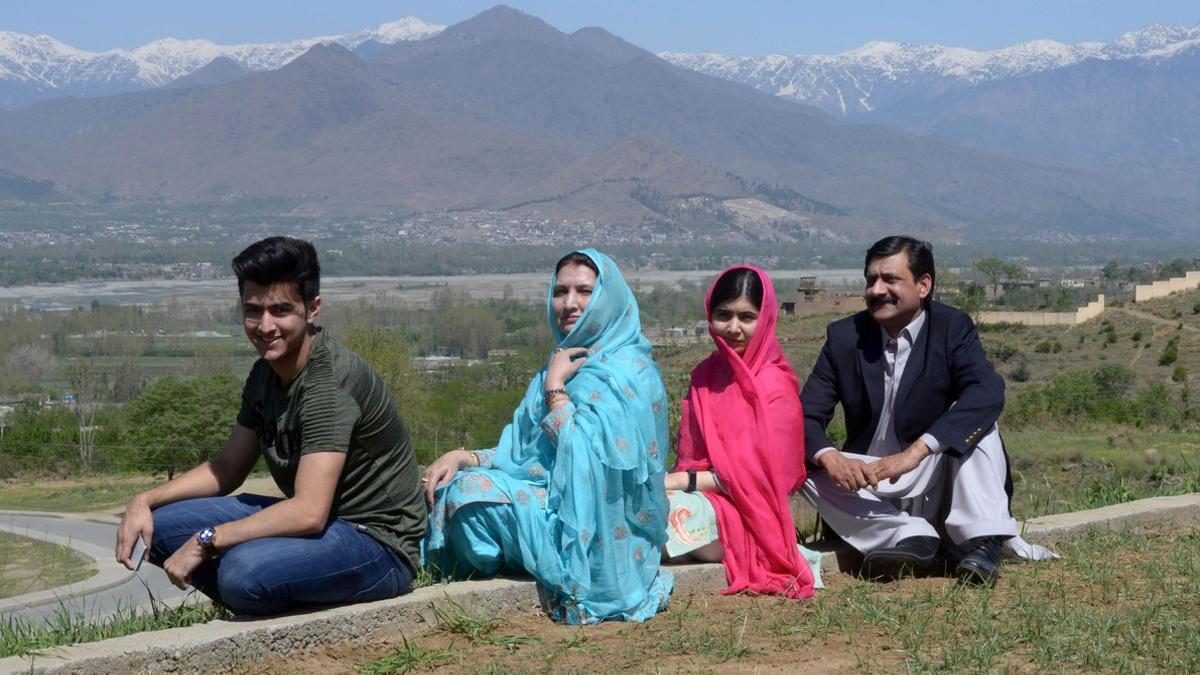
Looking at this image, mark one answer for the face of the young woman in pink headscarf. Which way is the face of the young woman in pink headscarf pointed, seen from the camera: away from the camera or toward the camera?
toward the camera

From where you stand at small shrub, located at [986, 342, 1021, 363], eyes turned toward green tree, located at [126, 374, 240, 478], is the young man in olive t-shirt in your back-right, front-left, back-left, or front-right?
front-left

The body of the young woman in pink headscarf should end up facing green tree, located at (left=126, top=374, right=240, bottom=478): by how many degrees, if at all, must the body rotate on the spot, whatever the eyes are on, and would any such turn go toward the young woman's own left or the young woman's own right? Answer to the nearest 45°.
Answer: approximately 90° to the young woman's own right

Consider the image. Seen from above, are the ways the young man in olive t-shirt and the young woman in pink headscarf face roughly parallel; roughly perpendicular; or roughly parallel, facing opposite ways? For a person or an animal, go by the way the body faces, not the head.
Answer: roughly parallel

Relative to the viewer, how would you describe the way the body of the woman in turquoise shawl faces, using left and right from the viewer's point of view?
facing the viewer and to the left of the viewer

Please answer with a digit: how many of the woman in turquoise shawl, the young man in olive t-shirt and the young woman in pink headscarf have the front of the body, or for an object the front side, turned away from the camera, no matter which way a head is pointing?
0

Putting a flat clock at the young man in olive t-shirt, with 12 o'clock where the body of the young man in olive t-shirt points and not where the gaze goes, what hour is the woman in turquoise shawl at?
The woman in turquoise shawl is roughly at 7 o'clock from the young man in olive t-shirt.

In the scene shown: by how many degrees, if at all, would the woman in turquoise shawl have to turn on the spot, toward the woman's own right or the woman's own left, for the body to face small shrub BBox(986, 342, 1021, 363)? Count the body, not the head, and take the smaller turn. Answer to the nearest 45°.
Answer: approximately 135° to the woman's own right

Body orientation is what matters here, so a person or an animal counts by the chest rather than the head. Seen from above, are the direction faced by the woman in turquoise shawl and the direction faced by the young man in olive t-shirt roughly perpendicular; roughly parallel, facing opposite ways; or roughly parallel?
roughly parallel

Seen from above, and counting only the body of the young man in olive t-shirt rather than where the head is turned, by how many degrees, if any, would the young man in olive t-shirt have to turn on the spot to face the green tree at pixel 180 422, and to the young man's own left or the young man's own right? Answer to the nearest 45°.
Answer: approximately 135° to the young man's own right

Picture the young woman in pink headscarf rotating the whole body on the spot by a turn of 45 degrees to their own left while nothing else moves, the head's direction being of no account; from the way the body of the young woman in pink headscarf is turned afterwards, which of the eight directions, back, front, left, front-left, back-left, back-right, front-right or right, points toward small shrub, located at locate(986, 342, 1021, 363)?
back

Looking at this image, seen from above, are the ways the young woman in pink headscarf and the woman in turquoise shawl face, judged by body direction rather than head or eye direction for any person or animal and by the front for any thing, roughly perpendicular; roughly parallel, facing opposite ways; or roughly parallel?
roughly parallel

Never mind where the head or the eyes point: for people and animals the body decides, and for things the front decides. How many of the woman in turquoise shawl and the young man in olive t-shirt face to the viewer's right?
0

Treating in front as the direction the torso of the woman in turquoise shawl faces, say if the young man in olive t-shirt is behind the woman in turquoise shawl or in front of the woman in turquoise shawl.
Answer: in front

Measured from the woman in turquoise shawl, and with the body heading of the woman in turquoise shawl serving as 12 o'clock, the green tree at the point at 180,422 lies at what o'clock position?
The green tree is roughly at 4 o'clock from the woman in turquoise shawl.

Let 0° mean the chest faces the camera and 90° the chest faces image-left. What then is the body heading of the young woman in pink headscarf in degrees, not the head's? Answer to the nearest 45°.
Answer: approximately 45°
